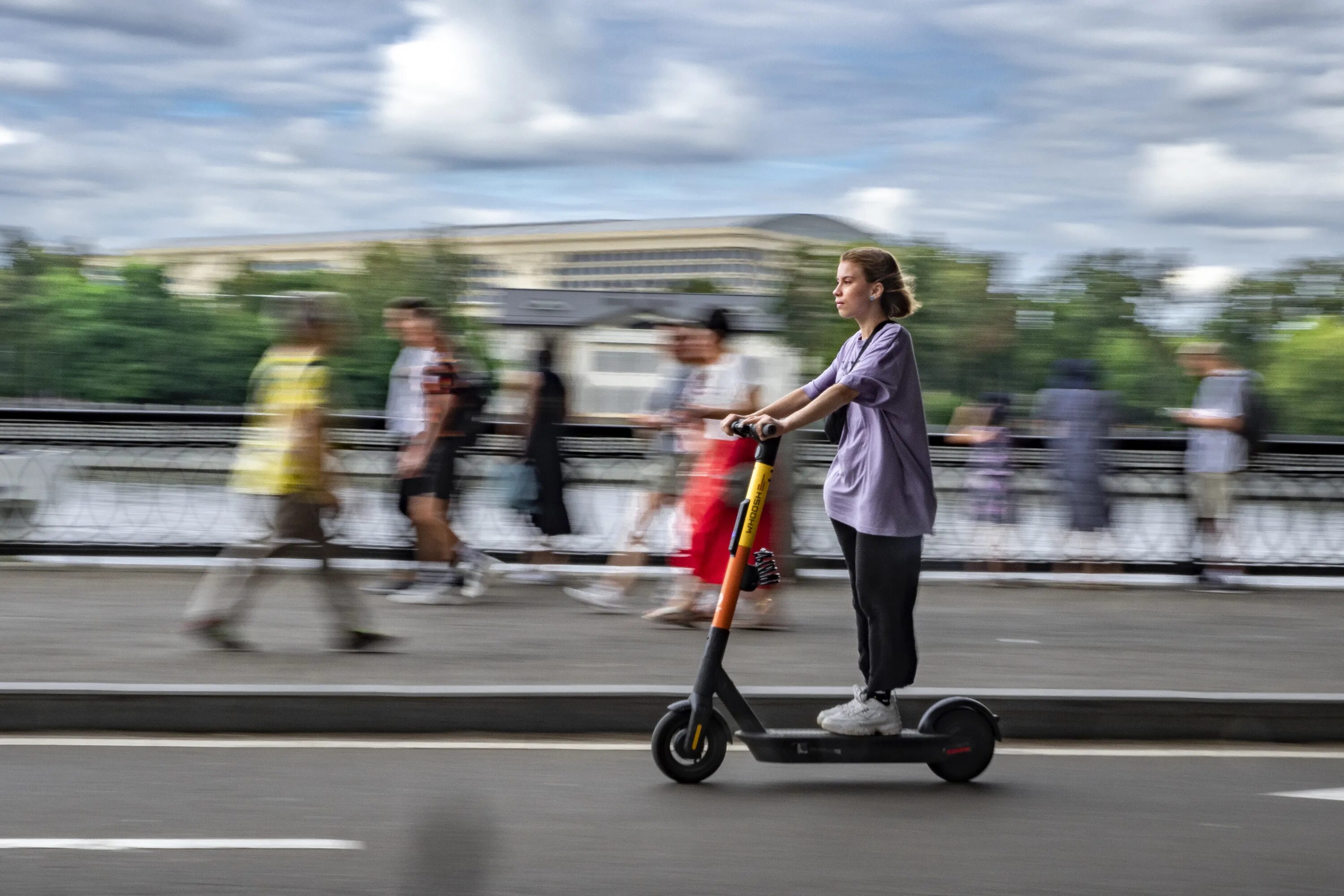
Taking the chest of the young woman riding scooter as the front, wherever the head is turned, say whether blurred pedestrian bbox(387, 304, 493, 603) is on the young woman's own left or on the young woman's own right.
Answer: on the young woman's own right

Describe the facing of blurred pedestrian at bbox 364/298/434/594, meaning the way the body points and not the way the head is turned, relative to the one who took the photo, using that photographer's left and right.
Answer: facing to the left of the viewer

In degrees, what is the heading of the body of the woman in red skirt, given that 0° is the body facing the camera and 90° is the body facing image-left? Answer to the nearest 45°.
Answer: approximately 90°

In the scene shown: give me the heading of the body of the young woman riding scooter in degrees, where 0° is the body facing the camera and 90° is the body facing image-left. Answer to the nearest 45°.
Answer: approximately 90°

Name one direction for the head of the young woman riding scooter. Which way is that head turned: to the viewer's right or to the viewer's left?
to the viewer's left

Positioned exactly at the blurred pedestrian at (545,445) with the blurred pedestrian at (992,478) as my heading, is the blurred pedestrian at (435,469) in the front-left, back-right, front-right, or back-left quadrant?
back-right

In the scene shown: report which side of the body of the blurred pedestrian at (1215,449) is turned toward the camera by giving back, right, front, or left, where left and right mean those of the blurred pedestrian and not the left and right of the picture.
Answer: left

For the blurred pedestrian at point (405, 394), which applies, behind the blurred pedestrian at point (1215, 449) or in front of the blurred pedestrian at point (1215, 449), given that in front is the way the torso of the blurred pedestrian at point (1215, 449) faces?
in front

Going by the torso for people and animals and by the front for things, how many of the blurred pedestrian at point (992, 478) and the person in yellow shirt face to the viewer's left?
1

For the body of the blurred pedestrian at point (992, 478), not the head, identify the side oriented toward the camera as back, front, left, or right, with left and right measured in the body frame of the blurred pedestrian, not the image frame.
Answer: left

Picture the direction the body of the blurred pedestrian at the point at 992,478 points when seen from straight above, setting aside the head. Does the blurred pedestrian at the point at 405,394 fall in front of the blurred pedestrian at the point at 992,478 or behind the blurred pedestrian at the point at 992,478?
in front

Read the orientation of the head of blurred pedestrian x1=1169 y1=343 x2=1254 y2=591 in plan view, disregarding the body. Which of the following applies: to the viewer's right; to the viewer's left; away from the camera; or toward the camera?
to the viewer's left

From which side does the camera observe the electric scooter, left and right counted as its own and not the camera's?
left
